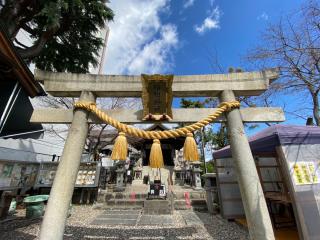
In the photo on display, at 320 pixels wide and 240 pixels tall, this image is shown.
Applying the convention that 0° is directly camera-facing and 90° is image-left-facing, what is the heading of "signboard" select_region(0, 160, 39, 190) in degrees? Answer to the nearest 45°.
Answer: approximately 315°

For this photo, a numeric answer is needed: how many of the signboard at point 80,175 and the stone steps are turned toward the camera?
2

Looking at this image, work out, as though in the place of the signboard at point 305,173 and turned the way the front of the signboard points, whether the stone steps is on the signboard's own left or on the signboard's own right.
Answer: on the signboard's own right

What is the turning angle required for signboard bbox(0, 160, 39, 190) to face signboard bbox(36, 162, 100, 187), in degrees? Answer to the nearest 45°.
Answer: approximately 45° to its left

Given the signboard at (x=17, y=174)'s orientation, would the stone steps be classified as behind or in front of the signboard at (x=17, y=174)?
in front

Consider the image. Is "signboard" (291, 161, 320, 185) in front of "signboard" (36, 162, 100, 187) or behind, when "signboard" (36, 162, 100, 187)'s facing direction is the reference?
in front

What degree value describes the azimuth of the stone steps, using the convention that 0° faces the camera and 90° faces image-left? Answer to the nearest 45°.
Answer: approximately 0°

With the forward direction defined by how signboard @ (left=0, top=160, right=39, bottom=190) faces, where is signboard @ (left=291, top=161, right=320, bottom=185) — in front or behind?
in front

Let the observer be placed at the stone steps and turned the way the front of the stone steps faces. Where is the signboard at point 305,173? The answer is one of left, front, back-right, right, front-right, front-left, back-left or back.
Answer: front-left
